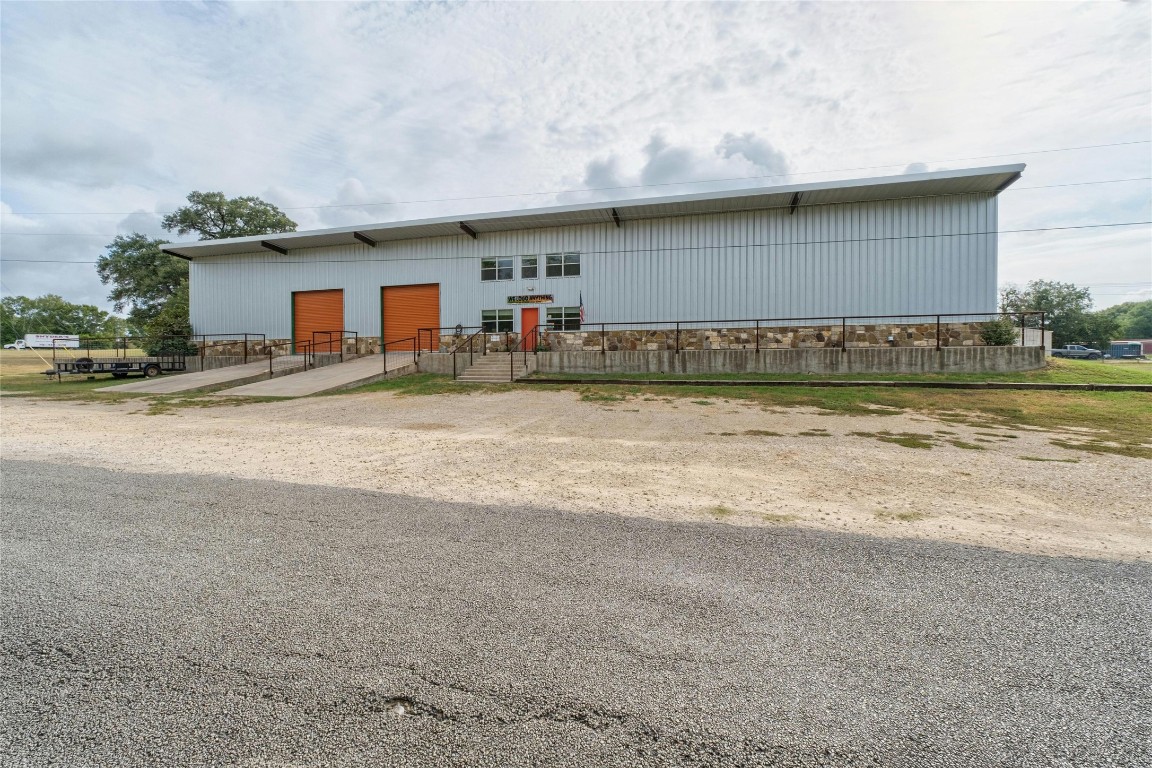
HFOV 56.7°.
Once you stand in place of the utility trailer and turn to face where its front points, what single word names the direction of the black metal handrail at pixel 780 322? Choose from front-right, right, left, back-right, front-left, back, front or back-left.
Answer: back-left

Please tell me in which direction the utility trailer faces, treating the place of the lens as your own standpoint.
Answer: facing to the left of the viewer

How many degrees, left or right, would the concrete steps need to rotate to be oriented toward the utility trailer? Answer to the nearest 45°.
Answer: approximately 135° to its right

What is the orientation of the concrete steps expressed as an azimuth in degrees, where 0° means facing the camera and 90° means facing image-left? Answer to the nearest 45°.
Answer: approximately 0°

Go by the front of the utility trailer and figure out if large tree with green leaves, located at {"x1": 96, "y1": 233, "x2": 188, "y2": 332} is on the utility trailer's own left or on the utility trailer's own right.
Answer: on the utility trailer's own right

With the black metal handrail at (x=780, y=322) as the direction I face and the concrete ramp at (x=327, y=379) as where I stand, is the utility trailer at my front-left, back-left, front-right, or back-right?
back-left

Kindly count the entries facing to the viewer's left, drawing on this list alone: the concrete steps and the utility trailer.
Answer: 1

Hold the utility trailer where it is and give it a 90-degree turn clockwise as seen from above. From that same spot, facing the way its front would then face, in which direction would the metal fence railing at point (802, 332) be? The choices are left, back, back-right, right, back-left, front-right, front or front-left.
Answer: back-right
